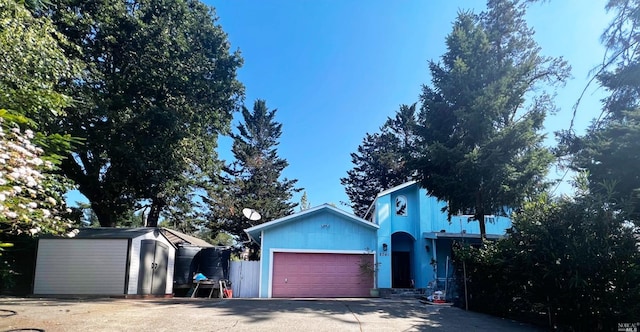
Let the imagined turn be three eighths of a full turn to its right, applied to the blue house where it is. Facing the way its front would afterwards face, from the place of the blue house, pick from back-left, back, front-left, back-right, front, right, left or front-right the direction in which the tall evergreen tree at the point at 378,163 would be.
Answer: front-right

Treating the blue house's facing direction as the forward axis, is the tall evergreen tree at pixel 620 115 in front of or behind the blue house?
in front

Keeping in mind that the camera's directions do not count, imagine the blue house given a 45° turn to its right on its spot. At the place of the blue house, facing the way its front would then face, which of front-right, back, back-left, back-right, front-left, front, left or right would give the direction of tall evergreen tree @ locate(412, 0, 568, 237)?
left

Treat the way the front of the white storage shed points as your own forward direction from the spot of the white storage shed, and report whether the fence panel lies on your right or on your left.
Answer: on your left

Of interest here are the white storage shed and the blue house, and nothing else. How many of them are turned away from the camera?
0

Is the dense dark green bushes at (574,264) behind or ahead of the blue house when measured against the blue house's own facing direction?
ahead

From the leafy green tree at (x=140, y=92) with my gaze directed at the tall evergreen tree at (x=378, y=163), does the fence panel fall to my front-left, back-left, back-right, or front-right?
front-right

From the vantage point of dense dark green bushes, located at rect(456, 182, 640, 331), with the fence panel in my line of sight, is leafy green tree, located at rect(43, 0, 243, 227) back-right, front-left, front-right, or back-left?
front-left

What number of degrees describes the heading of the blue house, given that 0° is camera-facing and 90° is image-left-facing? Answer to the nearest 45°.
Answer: approximately 0°

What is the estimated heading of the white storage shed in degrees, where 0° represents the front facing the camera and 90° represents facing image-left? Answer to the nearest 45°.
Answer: approximately 315°
